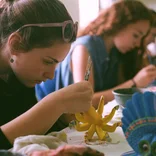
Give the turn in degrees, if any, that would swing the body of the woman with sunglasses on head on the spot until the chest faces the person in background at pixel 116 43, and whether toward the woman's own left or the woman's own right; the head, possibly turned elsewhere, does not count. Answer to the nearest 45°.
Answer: approximately 45° to the woman's own left

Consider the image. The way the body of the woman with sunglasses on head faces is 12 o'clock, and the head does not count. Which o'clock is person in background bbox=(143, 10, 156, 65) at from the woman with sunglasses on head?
The person in background is roughly at 10 o'clock from the woman with sunglasses on head.

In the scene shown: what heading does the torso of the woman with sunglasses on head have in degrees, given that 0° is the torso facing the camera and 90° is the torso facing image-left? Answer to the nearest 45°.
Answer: approximately 270°
